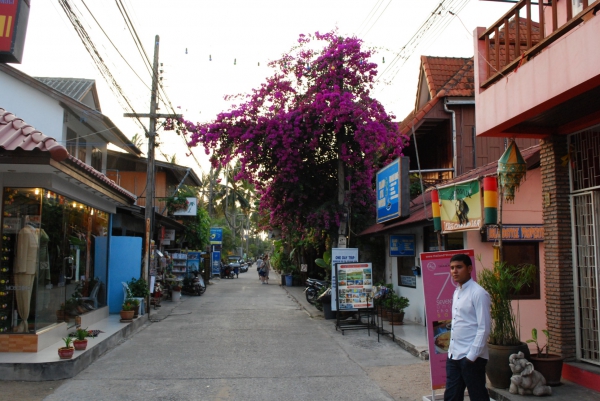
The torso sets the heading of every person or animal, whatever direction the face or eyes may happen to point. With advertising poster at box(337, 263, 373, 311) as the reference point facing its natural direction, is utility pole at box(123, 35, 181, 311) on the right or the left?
on its right

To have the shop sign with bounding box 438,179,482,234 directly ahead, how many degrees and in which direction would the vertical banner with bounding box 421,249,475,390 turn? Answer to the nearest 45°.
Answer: approximately 180°

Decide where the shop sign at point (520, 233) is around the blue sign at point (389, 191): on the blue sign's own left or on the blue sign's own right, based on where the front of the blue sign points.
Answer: on the blue sign's own left

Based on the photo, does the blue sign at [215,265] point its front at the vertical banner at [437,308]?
yes

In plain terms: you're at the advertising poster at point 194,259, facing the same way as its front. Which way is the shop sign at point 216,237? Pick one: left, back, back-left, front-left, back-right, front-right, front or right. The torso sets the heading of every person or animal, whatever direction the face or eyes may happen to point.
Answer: back

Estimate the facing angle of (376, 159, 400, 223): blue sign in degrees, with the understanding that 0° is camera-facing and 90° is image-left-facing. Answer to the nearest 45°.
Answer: approximately 45°

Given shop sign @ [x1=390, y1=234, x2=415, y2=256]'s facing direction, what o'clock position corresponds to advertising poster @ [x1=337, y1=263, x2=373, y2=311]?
The advertising poster is roughly at 1 o'clock from the shop sign.

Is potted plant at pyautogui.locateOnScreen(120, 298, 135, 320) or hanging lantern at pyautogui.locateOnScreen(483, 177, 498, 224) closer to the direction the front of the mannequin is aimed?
the hanging lantern

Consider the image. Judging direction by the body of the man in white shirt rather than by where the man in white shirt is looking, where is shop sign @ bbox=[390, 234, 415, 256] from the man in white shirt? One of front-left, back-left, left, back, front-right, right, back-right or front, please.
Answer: back-right
